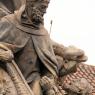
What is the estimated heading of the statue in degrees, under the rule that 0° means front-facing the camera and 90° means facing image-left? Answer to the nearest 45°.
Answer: approximately 315°
